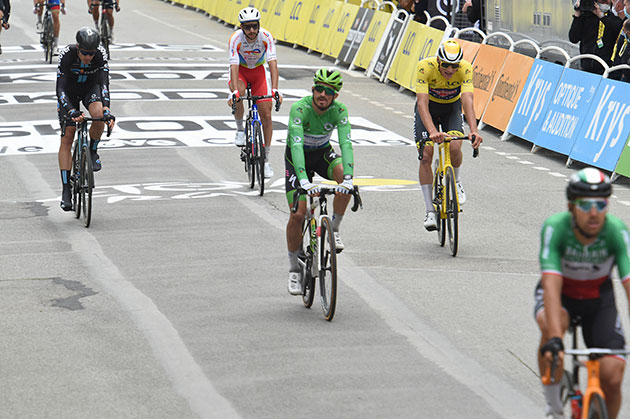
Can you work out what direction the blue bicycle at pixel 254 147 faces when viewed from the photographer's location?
facing the viewer

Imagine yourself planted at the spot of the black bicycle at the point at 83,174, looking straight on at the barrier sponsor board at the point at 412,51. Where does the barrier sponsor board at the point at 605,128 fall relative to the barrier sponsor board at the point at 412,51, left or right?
right

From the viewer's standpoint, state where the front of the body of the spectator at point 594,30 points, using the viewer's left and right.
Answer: facing the viewer and to the left of the viewer

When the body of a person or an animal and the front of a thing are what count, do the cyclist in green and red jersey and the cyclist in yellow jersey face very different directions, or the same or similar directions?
same or similar directions

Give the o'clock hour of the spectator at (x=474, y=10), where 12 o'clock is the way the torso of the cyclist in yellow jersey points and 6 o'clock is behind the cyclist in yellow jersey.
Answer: The spectator is roughly at 6 o'clock from the cyclist in yellow jersey.

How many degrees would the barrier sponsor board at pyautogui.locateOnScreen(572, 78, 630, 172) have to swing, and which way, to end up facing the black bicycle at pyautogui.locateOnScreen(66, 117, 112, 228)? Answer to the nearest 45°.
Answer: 0° — it already faces it

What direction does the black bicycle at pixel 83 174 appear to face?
toward the camera

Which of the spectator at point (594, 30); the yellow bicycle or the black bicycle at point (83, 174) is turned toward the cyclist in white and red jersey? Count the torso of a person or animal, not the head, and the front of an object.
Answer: the spectator

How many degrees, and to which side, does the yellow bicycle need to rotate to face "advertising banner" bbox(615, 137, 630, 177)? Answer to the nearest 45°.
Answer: approximately 135° to its left

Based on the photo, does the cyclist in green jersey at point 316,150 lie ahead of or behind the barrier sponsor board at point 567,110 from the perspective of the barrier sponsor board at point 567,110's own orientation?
ahead

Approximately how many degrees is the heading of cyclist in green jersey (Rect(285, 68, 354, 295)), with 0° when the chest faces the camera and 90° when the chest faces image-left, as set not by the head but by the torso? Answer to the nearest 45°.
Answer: approximately 0°

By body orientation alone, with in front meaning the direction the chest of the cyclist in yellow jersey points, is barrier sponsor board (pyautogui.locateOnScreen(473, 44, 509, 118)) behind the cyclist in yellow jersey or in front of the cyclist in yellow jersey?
behind

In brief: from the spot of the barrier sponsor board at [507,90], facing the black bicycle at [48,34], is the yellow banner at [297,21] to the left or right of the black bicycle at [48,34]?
right

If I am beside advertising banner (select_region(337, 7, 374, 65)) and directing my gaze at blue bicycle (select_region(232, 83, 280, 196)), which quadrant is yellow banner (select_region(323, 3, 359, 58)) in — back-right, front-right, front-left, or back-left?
back-right

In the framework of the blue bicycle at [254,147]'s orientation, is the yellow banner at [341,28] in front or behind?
behind

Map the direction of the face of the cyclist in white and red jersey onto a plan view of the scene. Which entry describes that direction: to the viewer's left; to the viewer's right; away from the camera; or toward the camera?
toward the camera

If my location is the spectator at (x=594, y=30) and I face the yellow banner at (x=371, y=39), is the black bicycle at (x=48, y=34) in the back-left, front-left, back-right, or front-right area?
front-left

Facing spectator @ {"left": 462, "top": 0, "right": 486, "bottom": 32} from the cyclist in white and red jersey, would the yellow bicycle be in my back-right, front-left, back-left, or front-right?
back-right
